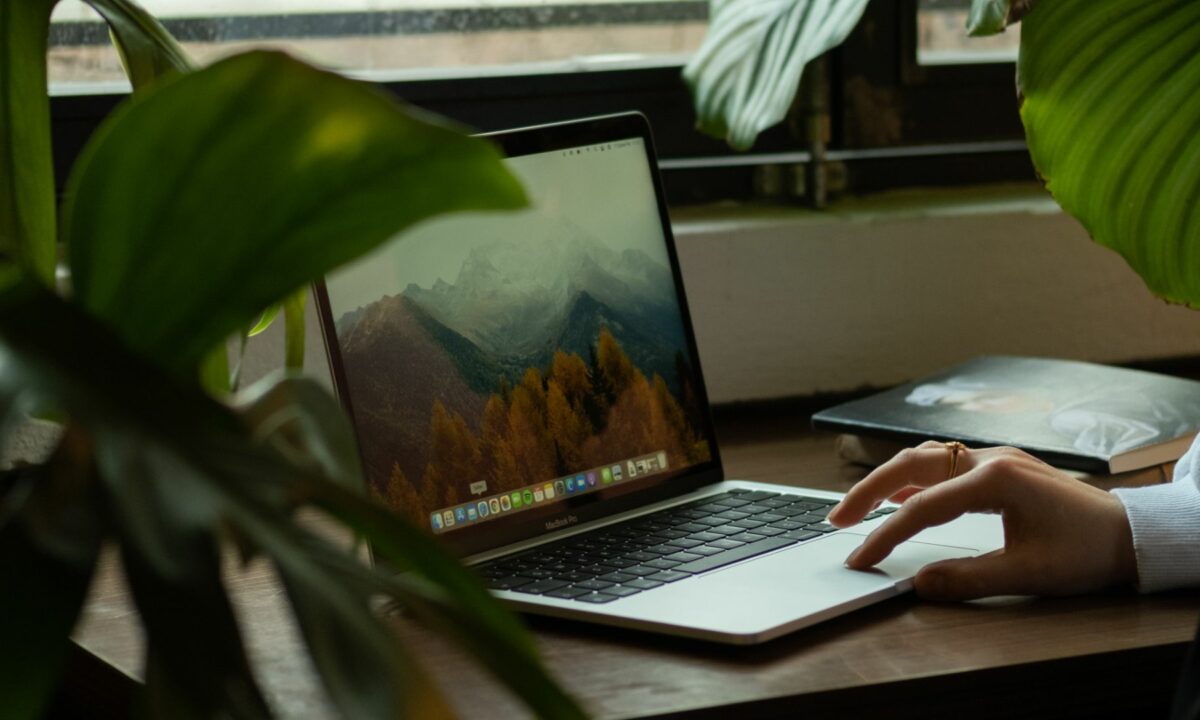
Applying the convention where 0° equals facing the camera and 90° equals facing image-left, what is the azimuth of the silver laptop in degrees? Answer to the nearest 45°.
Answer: approximately 315°
